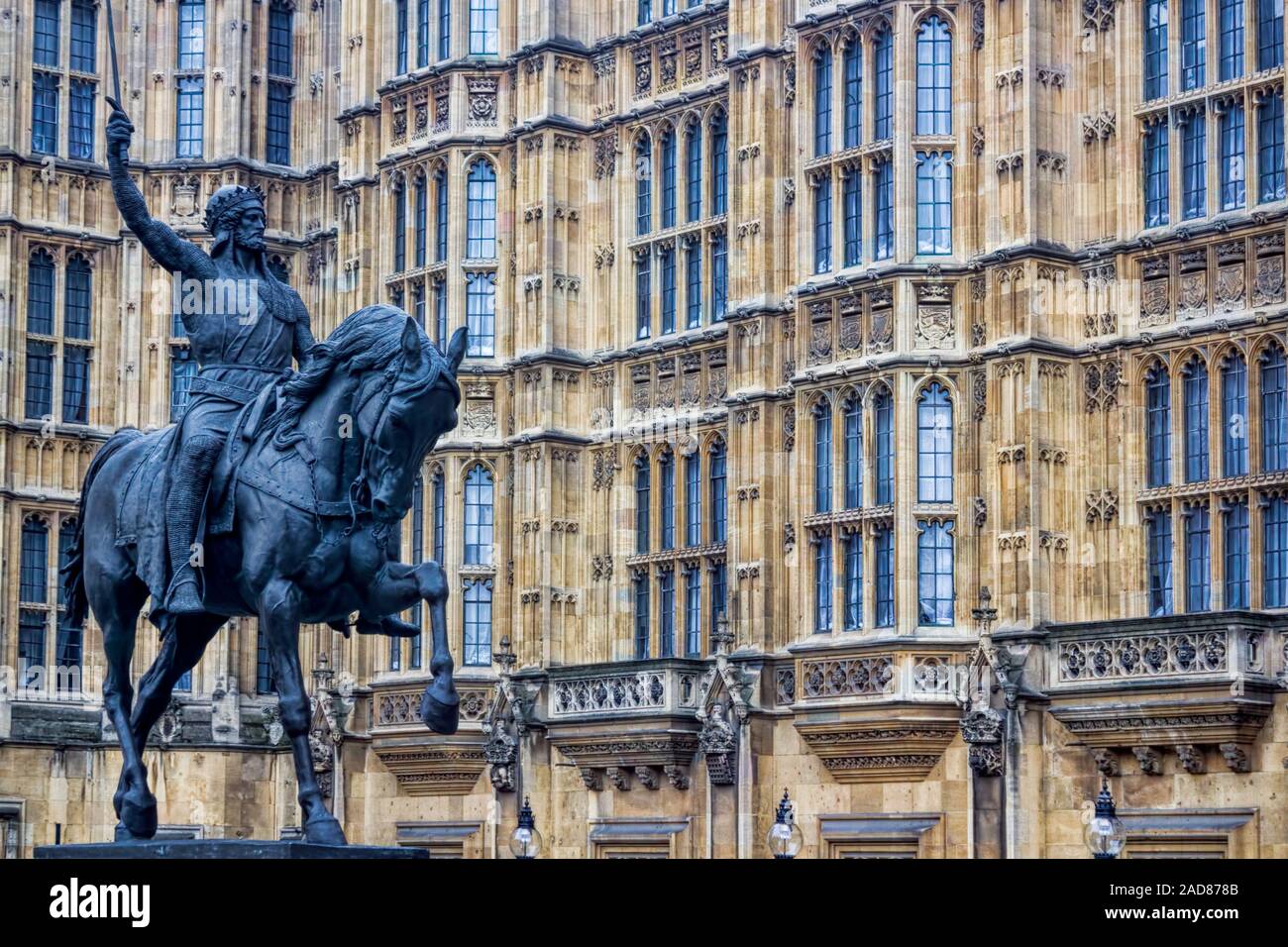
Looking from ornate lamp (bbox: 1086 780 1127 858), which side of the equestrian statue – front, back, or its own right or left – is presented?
left

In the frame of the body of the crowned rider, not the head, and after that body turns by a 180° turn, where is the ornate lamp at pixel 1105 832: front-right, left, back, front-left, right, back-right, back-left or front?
right

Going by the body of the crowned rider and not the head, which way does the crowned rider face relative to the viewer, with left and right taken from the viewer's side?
facing the viewer and to the right of the viewer

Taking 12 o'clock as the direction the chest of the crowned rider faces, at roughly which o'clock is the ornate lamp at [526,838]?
The ornate lamp is roughly at 8 o'clock from the crowned rider.

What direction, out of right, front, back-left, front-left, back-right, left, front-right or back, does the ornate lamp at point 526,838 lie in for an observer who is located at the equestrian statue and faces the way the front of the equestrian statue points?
back-left

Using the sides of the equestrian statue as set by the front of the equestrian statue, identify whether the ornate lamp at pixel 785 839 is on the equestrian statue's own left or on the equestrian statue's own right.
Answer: on the equestrian statue's own left
